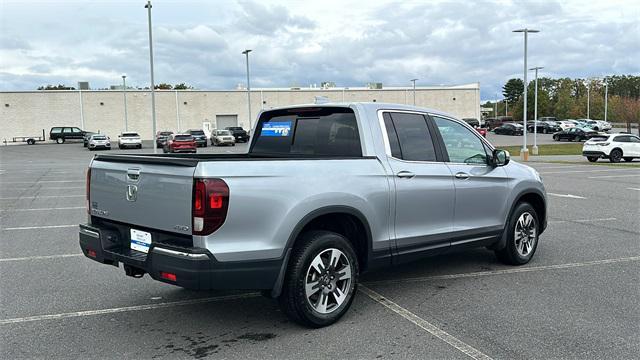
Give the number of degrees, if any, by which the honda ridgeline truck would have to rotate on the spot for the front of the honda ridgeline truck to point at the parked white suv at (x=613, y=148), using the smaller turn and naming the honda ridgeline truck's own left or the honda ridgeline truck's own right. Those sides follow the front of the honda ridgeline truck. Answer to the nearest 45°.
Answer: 0° — it already faces it

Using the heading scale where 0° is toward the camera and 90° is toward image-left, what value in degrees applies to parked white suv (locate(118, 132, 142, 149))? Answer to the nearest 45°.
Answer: approximately 180°

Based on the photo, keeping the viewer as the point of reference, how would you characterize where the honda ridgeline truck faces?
facing away from the viewer and to the right of the viewer
